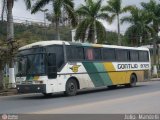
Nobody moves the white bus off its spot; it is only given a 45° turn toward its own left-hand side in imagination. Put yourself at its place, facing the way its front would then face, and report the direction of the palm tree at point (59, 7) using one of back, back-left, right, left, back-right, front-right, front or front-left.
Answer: back

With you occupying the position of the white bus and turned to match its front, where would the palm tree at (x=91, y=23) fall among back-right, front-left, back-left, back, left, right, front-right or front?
back-right

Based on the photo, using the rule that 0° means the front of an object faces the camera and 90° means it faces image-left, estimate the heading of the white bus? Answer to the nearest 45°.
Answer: approximately 45°
